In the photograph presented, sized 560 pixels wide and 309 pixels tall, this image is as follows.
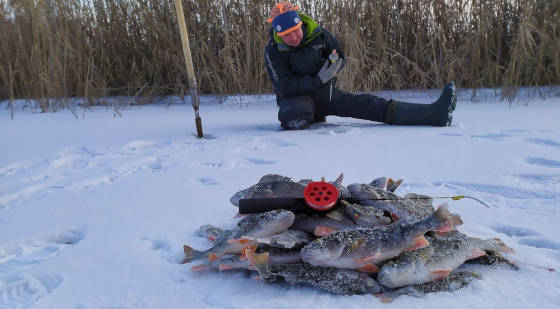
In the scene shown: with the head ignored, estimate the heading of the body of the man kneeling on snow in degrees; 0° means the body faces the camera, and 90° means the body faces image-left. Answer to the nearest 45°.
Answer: approximately 315°

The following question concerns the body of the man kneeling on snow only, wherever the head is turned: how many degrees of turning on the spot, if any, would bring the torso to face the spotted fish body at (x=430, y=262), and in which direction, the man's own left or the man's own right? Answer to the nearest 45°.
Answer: approximately 45° to the man's own right

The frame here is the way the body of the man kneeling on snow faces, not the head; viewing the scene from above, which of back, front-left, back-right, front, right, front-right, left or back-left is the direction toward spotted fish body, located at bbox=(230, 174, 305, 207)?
front-right

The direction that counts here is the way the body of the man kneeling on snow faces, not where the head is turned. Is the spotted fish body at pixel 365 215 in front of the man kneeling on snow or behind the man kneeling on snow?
in front

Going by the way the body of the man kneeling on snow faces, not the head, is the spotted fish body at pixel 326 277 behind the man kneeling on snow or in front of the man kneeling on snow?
in front

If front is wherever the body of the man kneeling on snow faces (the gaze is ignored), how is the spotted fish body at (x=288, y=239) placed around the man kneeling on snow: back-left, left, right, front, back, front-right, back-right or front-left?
front-right

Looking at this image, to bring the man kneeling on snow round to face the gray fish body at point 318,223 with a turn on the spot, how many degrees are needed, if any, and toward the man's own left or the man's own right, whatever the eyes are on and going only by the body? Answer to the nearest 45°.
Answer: approximately 45° to the man's own right

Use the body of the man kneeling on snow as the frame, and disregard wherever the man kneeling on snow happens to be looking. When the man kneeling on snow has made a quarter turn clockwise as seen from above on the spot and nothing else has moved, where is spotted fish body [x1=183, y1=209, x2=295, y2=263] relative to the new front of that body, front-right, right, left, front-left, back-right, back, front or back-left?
front-left

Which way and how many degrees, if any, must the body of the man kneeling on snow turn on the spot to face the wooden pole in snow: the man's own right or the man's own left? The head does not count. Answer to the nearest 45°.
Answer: approximately 90° to the man's own right

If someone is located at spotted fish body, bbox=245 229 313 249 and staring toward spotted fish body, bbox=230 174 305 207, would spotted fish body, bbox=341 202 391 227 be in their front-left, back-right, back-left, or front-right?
front-right

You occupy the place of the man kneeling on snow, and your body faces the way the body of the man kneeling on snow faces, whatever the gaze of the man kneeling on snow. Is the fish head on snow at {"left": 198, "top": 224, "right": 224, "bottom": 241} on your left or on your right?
on your right
